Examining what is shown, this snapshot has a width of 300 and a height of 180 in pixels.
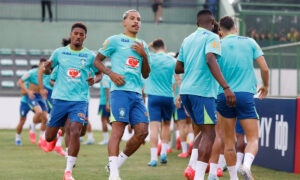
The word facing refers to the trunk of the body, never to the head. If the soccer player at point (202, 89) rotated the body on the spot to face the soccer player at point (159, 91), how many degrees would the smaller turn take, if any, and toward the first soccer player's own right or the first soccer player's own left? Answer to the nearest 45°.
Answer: approximately 45° to the first soccer player's own left

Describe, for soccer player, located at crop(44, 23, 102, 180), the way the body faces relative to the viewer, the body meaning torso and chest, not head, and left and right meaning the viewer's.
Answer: facing the viewer

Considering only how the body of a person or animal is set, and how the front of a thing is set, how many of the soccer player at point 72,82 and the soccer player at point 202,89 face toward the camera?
1

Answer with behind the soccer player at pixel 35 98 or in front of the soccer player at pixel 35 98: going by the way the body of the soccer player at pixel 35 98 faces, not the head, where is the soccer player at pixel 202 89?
in front

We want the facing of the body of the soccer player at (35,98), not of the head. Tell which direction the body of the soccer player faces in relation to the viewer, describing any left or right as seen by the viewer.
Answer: facing the viewer and to the right of the viewer

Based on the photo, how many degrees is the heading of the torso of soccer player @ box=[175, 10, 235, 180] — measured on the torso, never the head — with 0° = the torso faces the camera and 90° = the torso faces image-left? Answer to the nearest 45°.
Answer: approximately 225°
